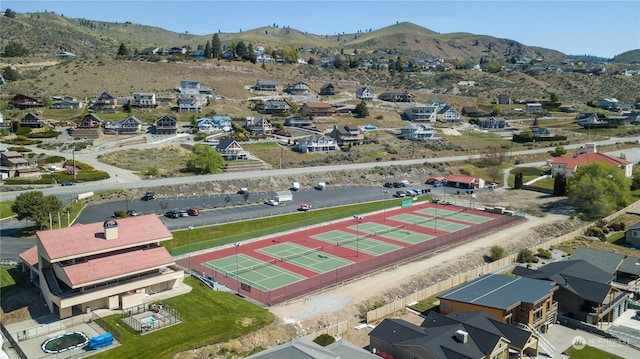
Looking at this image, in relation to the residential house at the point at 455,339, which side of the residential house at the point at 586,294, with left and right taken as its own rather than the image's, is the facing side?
right

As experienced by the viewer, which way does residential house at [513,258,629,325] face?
facing the viewer and to the right of the viewer

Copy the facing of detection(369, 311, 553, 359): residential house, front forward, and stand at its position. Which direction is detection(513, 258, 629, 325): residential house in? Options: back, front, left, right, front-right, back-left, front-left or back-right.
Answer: left
